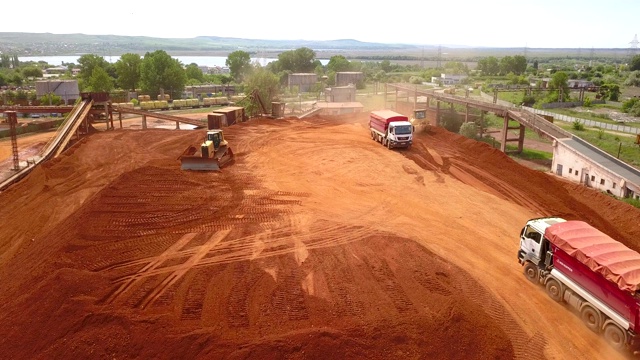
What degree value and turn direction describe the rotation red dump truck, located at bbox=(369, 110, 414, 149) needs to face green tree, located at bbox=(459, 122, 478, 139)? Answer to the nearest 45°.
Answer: approximately 90° to its left

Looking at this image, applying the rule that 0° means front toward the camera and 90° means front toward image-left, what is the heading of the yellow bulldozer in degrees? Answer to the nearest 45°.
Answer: approximately 45°

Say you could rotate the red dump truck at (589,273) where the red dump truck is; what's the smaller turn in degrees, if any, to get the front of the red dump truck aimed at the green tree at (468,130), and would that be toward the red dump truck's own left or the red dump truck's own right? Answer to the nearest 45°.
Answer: approximately 45° to the red dump truck's own right

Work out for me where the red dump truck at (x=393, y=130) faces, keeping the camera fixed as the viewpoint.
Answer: facing the viewer and to the right of the viewer

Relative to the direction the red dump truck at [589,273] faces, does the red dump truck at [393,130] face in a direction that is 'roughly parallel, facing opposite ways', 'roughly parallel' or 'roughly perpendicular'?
roughly parallel, facing opposite ways

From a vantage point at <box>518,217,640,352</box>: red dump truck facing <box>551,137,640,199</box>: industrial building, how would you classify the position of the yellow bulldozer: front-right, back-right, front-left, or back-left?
front-left

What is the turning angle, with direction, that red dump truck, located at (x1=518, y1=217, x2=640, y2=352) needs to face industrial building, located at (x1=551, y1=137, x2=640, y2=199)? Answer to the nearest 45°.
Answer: approximately 45° to its right

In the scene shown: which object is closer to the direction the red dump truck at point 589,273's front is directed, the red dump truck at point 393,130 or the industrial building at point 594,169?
the red dump truck

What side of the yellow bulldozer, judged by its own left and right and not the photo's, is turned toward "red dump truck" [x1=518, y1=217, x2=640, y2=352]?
left

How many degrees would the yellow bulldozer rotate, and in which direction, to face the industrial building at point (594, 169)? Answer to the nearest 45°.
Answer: approximately 135° to its left

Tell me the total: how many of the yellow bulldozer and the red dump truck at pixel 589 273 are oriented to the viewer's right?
0

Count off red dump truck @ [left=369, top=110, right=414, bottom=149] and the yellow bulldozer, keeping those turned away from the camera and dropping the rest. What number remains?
0

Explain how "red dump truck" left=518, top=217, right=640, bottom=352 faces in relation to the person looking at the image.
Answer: facing away from the viewer and to the left of the viewer
